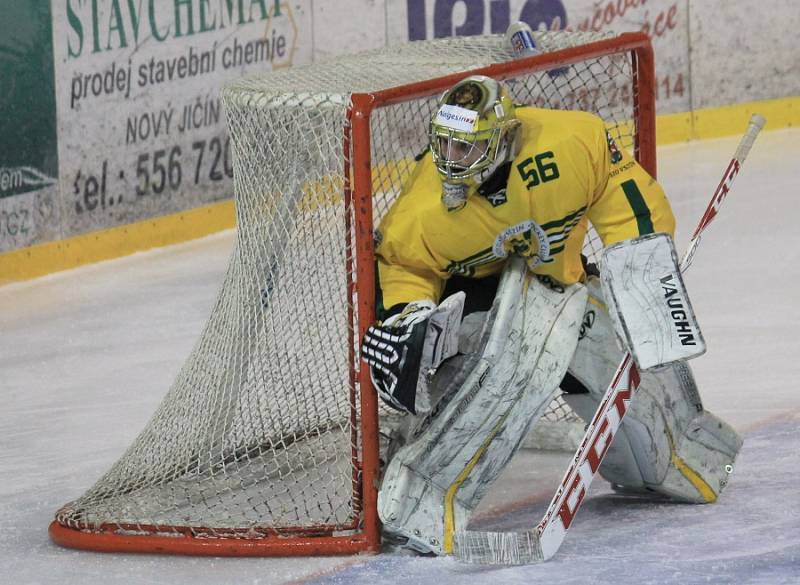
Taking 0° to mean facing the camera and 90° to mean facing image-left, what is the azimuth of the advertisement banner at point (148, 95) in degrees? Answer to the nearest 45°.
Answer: approximately 315°

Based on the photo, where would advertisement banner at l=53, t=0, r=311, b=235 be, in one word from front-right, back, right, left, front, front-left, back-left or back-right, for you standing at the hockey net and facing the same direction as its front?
back-left

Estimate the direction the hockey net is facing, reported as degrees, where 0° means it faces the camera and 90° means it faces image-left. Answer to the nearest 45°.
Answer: approximately 315°
